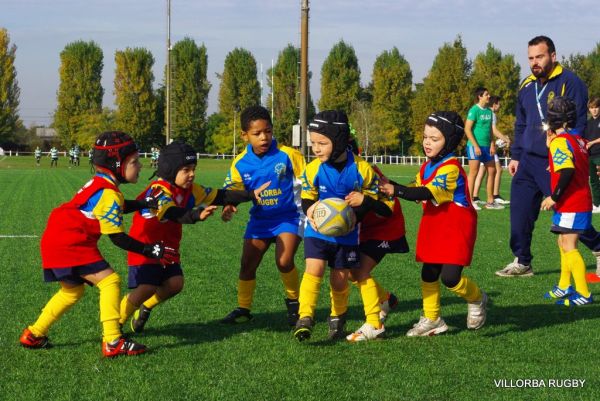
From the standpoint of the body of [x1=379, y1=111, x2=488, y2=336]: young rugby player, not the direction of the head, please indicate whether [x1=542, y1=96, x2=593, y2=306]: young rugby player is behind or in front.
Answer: behind

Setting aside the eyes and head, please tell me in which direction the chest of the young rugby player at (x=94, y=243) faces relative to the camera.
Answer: to the viewer's right

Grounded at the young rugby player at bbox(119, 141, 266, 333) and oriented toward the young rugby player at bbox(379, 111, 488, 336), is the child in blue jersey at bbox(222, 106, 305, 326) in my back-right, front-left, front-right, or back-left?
front-left

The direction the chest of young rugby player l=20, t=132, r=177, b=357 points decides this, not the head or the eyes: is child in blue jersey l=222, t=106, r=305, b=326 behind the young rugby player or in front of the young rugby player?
in front

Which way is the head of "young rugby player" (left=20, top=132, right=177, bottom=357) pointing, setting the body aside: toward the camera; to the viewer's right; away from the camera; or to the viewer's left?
to the viewer's right

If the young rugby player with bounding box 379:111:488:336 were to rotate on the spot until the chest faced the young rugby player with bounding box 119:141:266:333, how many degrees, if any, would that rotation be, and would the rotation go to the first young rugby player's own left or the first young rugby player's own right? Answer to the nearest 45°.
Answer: approximately 45° to the first young rugby player's own right

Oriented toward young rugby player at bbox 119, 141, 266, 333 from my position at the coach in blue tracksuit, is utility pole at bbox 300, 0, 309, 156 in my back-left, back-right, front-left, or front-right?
back-right

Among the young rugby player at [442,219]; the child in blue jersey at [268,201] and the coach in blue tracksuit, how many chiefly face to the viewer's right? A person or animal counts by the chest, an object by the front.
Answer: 0

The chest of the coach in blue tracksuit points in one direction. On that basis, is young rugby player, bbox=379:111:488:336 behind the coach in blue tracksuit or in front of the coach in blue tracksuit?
in front

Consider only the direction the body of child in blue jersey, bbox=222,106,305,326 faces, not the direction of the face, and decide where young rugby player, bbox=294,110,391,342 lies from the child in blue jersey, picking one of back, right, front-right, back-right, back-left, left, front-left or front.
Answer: front-left

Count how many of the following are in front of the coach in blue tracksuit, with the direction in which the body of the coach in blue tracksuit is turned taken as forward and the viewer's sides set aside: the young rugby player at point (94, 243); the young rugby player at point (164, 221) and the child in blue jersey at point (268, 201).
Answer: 3

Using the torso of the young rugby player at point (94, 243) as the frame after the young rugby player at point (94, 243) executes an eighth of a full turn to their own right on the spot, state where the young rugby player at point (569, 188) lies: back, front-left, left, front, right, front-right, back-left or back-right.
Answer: front-left

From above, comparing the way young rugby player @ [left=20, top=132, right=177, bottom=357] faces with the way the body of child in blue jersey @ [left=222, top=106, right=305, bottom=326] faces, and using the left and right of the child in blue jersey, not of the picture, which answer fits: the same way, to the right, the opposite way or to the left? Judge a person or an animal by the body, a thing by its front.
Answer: to the left

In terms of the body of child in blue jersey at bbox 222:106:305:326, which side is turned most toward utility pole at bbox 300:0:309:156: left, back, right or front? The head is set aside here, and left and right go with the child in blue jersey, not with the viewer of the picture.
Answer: back

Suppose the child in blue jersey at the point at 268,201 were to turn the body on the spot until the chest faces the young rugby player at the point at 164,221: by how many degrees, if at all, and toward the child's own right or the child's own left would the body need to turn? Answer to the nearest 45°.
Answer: approximately 45° to the child's own right

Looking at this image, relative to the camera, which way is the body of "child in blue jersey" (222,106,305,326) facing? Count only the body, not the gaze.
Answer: toward the camera

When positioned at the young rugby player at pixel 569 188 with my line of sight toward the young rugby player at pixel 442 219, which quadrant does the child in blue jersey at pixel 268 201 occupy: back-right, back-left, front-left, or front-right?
front-right

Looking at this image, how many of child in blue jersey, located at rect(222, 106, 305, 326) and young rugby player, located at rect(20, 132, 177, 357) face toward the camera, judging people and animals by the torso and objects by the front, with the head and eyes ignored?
1
